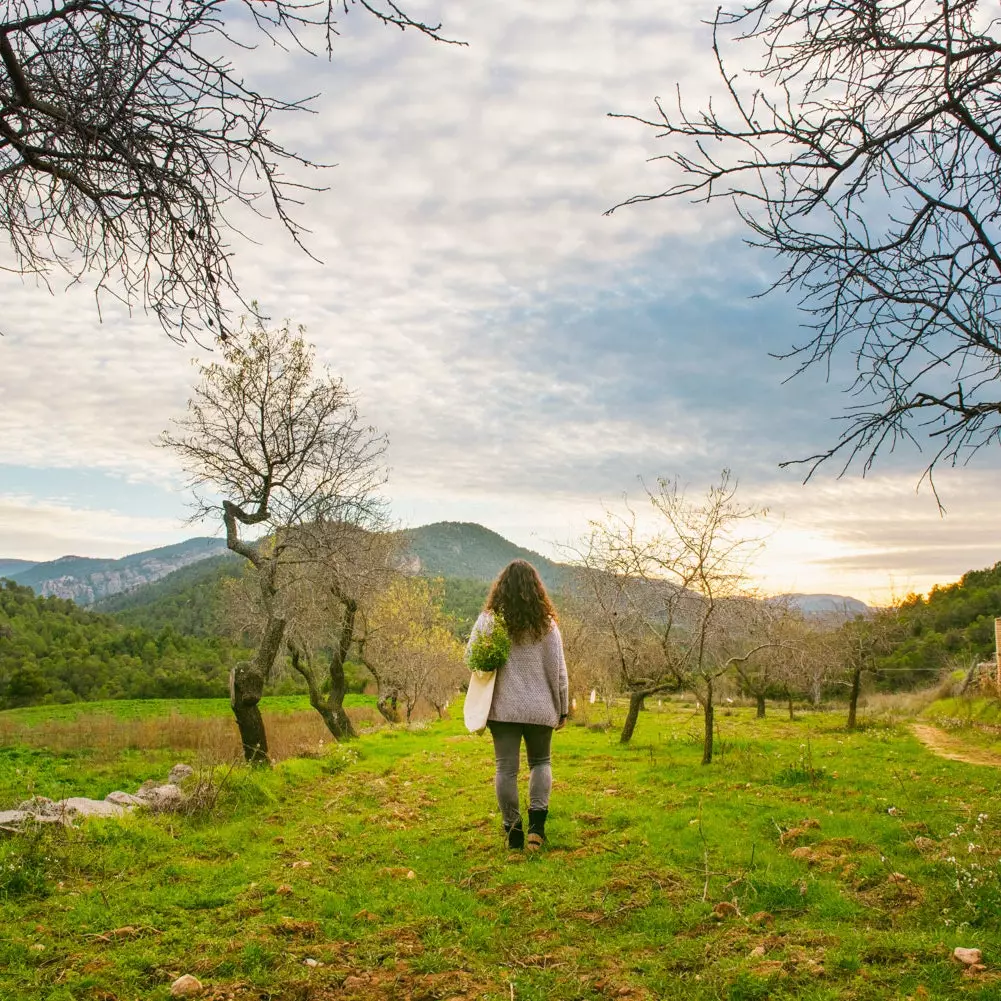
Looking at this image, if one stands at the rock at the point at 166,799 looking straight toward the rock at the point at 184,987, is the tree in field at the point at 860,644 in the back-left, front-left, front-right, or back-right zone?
back-left

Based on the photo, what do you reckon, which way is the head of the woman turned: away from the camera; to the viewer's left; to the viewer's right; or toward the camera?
away from the camera

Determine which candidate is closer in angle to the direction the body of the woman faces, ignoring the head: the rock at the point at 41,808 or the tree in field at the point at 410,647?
the tree in field

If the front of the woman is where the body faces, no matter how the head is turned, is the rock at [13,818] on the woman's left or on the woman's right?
on the woman's left

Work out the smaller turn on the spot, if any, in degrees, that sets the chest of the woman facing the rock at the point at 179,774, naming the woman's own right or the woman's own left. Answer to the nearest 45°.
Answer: approximately 45° to the woman's own left

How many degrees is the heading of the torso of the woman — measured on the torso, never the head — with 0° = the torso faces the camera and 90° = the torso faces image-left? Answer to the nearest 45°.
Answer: approximately 180°

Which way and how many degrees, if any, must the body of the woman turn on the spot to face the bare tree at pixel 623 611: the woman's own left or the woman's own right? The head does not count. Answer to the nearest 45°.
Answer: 0° — they already face it
